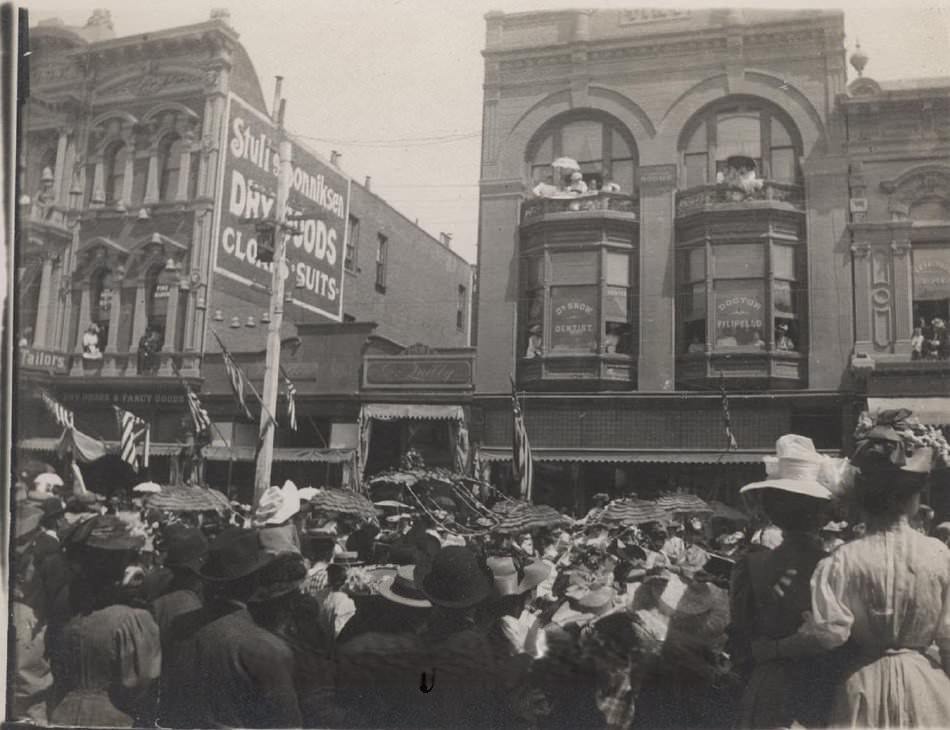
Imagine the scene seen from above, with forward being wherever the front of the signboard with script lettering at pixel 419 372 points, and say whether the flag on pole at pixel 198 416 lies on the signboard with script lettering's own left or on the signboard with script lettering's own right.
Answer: on the signboard with script lettering's own right

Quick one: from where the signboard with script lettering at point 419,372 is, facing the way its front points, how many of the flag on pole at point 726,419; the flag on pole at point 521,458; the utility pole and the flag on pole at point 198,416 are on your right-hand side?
2

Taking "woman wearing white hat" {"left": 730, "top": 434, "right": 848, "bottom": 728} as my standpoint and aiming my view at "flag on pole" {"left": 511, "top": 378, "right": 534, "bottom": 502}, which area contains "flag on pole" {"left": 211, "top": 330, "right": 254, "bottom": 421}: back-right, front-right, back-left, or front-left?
front-left

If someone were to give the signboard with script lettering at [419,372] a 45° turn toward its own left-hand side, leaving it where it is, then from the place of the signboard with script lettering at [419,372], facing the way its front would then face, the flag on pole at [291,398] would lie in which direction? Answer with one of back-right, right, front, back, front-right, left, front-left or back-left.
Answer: back-right

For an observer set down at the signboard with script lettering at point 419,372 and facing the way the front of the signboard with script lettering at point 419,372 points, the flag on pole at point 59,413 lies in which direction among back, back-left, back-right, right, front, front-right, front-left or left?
right

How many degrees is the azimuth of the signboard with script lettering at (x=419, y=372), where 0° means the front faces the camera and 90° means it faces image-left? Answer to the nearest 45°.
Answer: approximately 0°

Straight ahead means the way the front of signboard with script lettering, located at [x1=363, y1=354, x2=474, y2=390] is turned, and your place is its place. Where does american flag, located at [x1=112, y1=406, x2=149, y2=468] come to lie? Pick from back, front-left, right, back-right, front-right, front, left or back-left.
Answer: right

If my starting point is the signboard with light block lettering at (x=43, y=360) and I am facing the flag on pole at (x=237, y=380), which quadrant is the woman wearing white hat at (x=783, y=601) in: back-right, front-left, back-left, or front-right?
front-right

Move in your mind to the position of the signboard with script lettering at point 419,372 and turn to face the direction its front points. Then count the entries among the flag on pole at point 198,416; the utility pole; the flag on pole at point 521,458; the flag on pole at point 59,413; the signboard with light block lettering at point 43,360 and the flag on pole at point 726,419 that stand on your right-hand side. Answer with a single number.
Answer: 4

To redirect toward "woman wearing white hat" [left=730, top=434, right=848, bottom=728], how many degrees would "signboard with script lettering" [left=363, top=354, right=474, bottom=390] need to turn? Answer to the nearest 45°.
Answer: approximately 45° to its left

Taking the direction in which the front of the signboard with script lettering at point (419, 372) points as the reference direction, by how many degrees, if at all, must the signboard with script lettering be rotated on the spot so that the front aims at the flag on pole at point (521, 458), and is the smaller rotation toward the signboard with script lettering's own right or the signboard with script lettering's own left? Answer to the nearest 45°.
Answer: approximately 45° to the signboard with script lettering's own left

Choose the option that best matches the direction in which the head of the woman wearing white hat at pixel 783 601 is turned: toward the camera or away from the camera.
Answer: away from the camera

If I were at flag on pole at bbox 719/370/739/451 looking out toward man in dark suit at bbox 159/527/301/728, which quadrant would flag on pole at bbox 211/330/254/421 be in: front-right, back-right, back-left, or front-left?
front-right

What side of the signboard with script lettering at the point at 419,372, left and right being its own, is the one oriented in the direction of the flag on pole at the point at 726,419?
left

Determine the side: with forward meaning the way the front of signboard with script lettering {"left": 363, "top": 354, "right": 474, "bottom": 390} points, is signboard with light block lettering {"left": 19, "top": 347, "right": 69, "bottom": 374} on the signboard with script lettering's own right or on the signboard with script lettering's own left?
on the signboard with script lettering's own right

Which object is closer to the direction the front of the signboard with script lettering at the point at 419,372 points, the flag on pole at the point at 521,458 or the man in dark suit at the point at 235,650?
the man in dark suit

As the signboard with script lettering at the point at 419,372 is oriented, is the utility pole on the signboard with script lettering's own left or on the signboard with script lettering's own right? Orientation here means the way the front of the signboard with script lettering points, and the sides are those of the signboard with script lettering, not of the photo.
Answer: on the signboard with script lettering's own right

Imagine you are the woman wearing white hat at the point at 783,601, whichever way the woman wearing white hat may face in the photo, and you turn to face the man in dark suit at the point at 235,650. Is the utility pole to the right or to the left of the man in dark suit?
right
